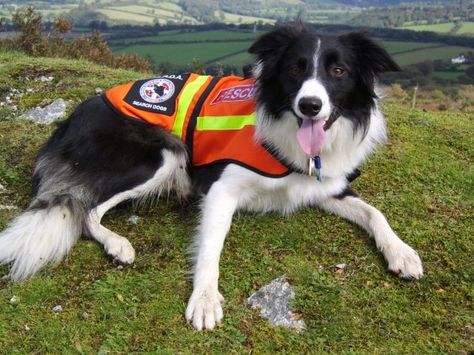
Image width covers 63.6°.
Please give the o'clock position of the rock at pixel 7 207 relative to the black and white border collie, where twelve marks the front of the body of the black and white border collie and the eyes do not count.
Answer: The rock is roughly at 5 o'clock from the black and white border collie.

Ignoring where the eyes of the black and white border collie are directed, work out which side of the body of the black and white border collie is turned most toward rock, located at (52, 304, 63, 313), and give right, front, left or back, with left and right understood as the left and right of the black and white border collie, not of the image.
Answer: right

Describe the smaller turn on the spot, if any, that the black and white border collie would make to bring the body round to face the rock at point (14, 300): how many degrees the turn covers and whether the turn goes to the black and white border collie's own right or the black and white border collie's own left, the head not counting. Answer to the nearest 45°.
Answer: approximately 90° to the black and white border collie's own right

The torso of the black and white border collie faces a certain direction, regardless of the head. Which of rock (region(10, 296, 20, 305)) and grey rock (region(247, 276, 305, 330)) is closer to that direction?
the grey rock

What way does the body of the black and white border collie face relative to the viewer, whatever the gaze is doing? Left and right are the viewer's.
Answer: facing the viewer and to the right of the viewer

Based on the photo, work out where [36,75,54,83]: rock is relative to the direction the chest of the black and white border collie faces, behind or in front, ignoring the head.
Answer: behind

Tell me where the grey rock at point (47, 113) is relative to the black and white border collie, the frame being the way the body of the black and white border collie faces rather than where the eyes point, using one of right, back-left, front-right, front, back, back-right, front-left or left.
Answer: back
